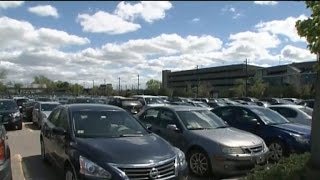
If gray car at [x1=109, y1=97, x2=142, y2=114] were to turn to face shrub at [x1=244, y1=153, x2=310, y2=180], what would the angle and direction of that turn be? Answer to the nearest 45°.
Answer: approximately 45° to its right

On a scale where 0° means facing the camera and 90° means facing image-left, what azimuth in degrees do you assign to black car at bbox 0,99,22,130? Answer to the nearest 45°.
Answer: approximately 315°

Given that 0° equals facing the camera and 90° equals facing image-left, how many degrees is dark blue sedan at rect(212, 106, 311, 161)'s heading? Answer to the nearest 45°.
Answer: approximately 315°

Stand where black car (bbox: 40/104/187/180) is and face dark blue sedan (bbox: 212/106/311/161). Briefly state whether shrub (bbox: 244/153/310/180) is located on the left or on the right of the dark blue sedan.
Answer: right

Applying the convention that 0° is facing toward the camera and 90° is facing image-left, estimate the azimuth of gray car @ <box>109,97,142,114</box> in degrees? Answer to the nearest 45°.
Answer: approximately 315°

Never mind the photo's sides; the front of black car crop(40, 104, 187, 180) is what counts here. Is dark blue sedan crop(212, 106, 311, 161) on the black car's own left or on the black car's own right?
on the black car's own left

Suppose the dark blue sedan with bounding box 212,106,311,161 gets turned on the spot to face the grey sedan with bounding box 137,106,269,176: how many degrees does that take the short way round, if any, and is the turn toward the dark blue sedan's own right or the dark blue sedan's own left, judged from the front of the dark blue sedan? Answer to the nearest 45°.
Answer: approximately 90° to the dark blue sedan's own right
